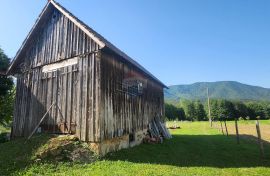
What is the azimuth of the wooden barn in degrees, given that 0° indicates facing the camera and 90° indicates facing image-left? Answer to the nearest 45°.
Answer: approximately 45°

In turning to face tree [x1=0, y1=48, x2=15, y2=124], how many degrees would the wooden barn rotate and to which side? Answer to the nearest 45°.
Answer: approximately 90° to its right

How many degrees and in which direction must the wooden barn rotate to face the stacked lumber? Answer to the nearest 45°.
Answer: approximately 180°
